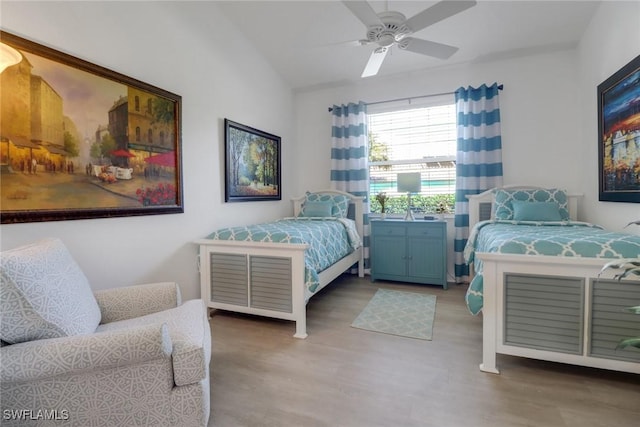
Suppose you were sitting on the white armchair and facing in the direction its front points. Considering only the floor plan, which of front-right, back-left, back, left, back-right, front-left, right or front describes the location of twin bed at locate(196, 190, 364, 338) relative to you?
front-left

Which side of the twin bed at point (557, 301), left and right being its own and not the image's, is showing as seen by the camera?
front

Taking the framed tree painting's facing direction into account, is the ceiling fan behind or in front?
in front

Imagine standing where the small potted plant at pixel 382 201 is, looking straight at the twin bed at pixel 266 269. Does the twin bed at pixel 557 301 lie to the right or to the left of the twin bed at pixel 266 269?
left

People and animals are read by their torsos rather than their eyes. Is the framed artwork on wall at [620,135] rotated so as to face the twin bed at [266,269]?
yes

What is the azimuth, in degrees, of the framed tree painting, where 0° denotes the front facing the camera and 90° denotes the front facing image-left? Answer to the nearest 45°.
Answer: approximately 315°

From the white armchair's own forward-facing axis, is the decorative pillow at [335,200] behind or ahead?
ahead

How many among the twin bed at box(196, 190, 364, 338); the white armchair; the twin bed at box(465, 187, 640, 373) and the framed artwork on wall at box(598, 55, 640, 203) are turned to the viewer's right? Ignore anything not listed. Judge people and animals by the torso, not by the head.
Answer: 1

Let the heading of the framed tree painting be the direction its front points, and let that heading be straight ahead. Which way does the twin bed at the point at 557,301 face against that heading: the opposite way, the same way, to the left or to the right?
to the right

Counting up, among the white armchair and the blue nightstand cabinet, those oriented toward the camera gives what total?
1

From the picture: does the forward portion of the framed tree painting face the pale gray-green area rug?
yes

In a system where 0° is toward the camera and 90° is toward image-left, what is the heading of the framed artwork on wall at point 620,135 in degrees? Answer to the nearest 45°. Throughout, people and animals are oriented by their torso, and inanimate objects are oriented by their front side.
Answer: approximately 45°

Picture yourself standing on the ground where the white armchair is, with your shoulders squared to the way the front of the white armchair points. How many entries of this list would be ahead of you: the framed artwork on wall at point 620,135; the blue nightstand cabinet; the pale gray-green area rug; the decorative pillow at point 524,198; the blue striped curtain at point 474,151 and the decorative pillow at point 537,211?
6

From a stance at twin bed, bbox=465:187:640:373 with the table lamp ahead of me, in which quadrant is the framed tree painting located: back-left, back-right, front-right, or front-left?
front-left

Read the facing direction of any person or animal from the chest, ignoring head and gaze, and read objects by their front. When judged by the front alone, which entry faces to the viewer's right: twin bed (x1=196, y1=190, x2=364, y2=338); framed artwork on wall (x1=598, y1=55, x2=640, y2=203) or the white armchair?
the white armchair

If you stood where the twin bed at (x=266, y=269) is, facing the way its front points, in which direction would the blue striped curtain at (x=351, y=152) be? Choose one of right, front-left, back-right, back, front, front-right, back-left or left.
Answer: back

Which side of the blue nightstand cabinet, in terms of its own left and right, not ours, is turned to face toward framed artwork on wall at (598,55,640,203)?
left

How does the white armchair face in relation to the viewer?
to the viewer's right
